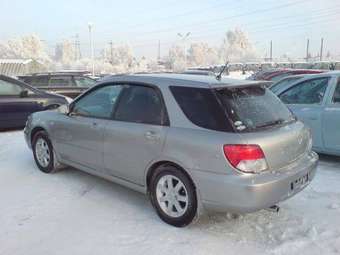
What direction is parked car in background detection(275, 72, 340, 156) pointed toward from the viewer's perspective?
to the viewer's left

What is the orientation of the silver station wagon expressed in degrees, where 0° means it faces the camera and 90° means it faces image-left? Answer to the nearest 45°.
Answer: approximately 135°

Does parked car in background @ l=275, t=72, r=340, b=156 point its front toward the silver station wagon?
no

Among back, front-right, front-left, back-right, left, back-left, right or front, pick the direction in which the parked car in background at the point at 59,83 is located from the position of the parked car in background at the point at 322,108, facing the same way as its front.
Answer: front-right

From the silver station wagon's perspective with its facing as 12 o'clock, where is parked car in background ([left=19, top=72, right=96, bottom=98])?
The parked car in background is roughly at 1 o'clock from the silver station wagon.

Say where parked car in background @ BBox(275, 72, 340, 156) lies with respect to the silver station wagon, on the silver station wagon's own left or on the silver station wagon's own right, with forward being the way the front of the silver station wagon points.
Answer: on the silver station wagon's own right

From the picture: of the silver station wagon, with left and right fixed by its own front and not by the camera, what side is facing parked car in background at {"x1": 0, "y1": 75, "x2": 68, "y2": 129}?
front

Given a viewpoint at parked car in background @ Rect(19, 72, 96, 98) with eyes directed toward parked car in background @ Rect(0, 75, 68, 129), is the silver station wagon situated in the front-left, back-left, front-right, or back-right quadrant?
front-left
